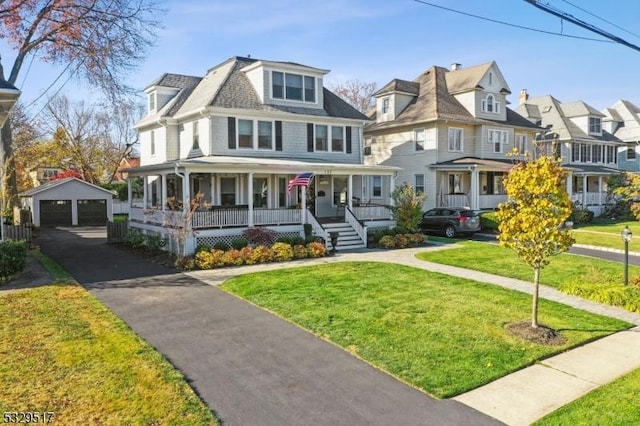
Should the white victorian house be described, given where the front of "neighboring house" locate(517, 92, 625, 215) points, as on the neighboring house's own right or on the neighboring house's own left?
on the neighboring house's own right

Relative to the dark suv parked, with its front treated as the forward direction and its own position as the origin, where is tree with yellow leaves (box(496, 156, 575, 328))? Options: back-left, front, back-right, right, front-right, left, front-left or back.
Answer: back-left

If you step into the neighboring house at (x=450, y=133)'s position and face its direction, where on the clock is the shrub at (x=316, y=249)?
The shrub is roughly at 2 o'clock from the neighboring house.

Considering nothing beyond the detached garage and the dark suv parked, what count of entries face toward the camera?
1

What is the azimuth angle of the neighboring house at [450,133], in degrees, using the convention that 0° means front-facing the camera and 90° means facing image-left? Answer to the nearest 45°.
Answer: approximately 315°

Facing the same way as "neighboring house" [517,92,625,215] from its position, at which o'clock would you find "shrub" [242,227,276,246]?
The shrub is roughly at 2 o'clock from the neighboring house.

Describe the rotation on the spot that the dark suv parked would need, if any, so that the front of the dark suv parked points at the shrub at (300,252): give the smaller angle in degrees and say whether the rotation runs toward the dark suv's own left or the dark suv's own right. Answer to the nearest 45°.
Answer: approximately 90° to the dark suv's own left

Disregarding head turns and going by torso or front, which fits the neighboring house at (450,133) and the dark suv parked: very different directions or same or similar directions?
very different directions

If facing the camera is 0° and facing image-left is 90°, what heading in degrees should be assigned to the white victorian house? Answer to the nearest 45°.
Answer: approximately 315°

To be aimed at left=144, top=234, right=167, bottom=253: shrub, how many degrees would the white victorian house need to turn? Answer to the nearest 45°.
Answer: approximately 90° to its right

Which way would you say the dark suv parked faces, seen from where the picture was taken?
facing away from the viewer and to the left of the viewer
